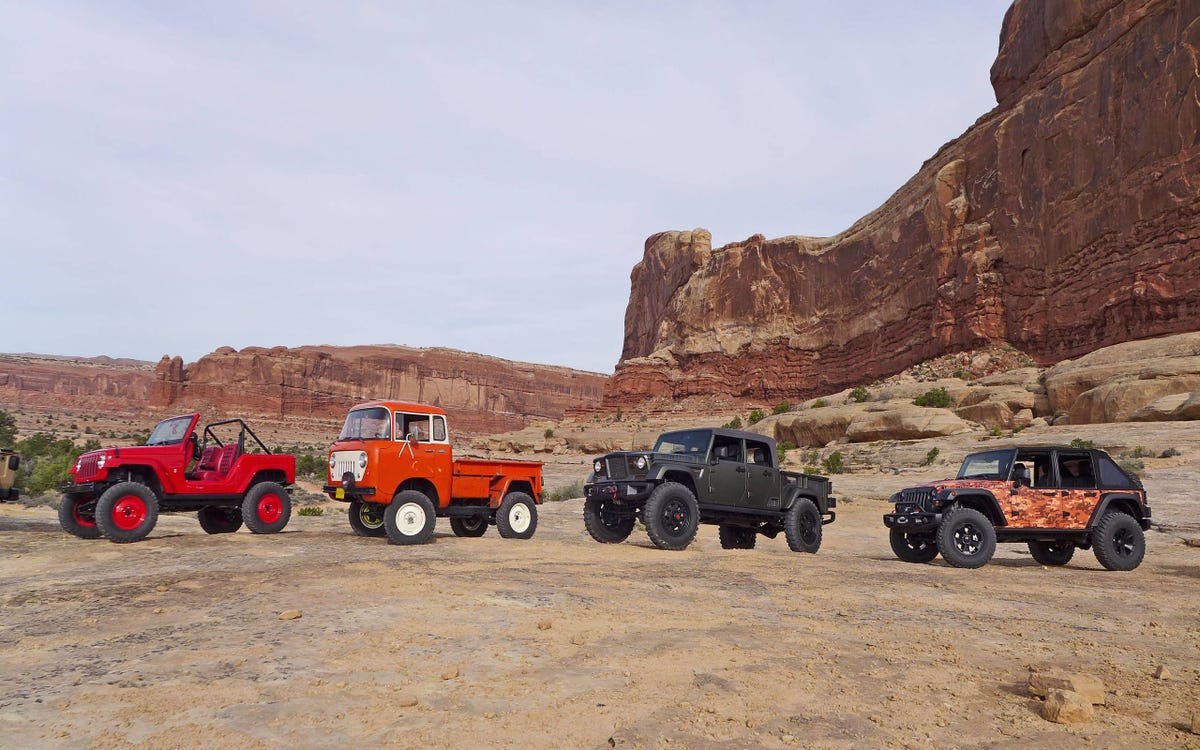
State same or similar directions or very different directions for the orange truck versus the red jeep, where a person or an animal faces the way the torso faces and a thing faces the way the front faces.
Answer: same or similar directions

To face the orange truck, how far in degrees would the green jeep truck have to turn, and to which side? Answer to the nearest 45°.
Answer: approximately 45° to its right

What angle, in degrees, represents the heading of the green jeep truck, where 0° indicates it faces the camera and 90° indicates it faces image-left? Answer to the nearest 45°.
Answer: approximately 45°

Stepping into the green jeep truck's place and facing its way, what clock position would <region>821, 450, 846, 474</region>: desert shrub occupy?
The desert shrub is roughly at 5 o'clock from the green jeep truck.

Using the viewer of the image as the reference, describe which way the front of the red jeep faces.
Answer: facing the viewer and to the left of the viewer

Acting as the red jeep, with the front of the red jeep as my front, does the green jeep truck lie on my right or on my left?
on my left

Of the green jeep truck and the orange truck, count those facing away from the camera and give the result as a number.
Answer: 0

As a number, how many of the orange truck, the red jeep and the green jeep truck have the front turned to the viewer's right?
0

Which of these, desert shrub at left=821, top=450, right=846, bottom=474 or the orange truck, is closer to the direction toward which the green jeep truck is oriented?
the orange truck

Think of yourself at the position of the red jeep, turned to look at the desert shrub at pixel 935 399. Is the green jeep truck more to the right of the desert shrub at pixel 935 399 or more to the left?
right

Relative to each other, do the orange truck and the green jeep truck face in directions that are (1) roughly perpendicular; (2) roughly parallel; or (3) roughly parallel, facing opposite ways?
roughly parallel

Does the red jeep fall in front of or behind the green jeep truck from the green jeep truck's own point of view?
in front

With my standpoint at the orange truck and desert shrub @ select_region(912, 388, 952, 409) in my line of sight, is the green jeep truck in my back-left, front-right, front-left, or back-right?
front-right

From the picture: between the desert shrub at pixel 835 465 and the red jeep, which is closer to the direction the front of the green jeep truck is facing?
the red jeep

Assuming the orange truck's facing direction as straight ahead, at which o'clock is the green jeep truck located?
The green jeep truck is roughly at 8 o'clock from the orange truck.
